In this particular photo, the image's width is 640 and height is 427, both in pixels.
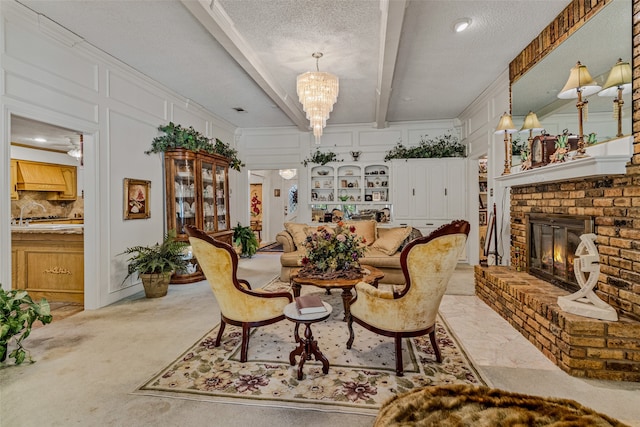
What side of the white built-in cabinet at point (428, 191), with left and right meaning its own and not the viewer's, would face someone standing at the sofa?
front

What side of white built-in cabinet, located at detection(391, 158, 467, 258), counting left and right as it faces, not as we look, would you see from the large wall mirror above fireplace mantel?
front

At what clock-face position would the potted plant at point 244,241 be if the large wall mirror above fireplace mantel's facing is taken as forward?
The potted plant is roughly at 2 o'clock from the large wall mirror above fireplace mantel.

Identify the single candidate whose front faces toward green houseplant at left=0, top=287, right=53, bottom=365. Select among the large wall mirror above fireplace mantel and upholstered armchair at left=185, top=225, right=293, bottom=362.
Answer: the large wall mirror above fireplace mantel

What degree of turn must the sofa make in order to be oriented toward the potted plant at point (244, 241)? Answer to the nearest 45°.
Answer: approximately 135° to its right

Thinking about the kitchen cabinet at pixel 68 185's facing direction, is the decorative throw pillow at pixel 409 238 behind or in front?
in front

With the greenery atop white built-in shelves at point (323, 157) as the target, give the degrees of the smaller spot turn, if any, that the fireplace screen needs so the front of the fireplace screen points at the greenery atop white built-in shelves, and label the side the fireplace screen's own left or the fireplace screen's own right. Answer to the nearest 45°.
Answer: approximately 90° to the fireplace screen's own right

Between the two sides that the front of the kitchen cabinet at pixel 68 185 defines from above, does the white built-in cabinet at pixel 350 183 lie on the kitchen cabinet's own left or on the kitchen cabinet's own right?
on the kitchen cabinet's own left
